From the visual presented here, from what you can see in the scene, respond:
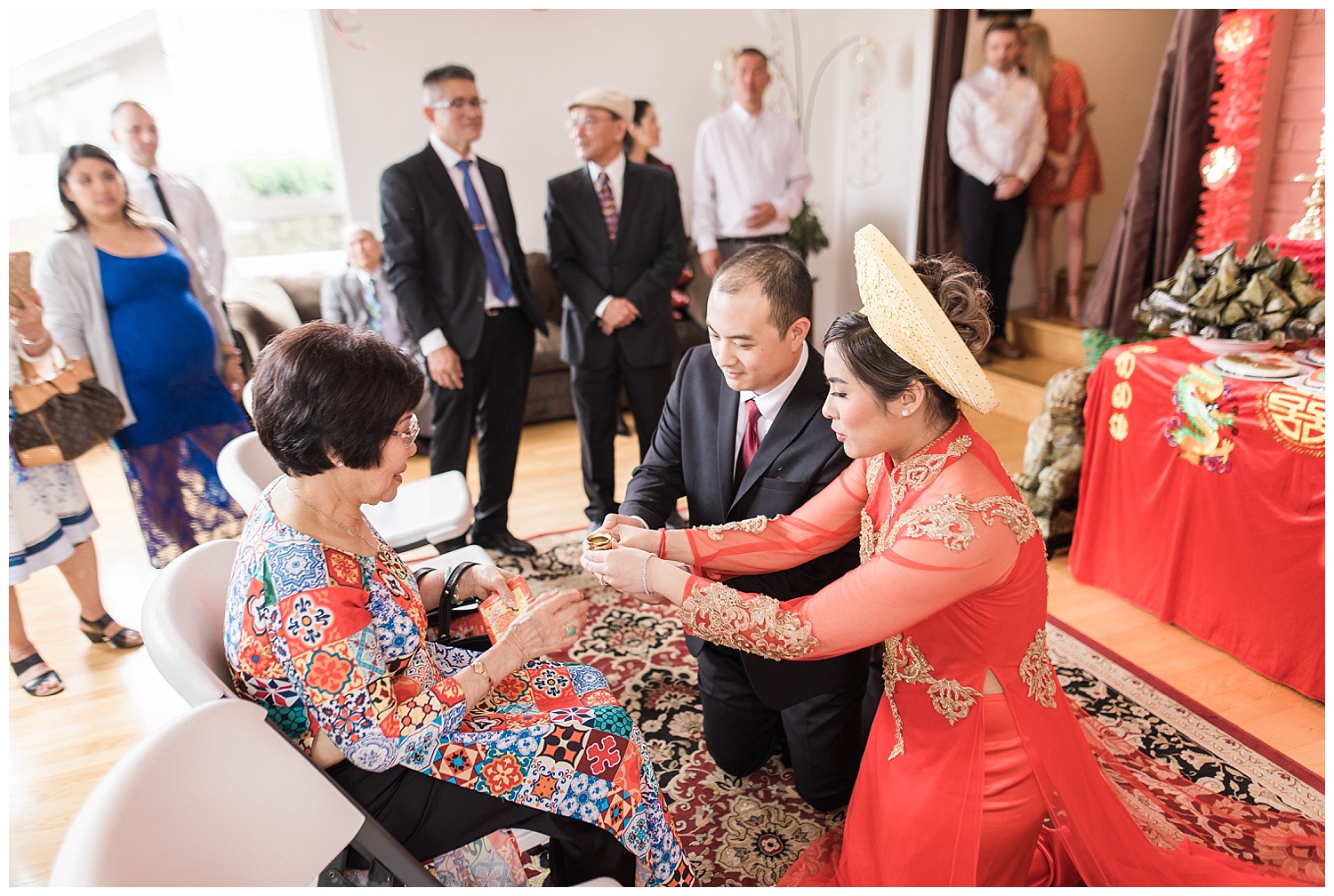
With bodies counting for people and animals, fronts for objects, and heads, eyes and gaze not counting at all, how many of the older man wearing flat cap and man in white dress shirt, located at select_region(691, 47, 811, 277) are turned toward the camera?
2

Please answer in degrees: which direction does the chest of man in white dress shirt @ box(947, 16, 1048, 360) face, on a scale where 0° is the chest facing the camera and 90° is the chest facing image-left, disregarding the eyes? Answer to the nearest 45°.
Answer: approximately 0°

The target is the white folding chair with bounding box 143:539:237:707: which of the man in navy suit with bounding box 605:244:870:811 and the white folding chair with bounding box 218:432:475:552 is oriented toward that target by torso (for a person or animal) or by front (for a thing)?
the man in navy suit

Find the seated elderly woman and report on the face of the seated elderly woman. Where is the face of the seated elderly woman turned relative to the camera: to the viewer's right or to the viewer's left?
to the viewer's right

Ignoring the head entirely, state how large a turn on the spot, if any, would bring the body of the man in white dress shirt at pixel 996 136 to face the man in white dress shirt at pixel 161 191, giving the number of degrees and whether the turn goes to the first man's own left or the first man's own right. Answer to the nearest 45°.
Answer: approximately 45° to the first man's own right

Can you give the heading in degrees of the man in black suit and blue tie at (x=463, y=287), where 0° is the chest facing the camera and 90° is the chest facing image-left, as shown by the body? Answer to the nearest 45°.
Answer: approximately 315°

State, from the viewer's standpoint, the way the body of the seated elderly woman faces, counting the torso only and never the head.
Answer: to the viewer's right
